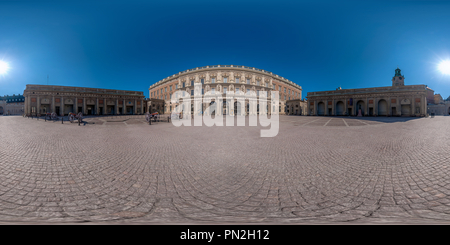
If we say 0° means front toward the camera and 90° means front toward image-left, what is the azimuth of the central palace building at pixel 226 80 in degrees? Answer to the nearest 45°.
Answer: approximately 0°

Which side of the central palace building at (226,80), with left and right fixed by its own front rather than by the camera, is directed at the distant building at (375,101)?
front

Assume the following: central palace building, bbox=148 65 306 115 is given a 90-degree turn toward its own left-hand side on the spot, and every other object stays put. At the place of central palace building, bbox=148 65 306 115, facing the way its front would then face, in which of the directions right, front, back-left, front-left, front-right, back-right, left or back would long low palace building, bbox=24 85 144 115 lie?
back
